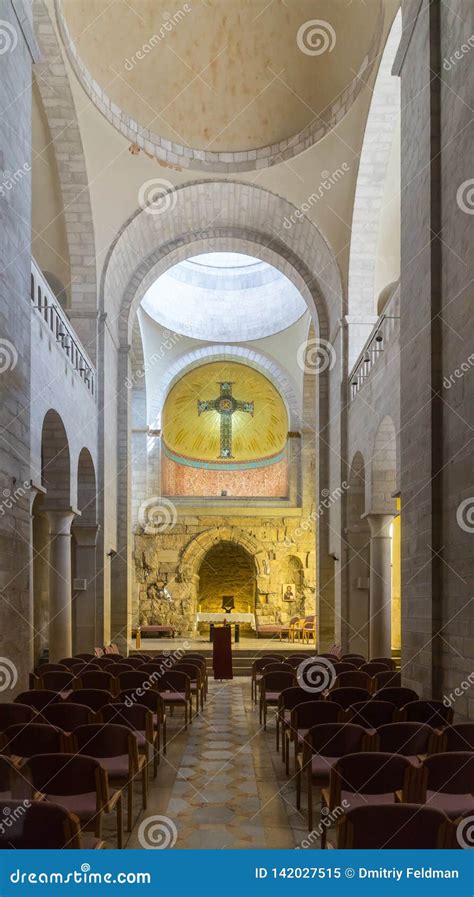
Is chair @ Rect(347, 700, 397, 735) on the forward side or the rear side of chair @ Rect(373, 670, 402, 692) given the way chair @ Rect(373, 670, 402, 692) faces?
on the rear side

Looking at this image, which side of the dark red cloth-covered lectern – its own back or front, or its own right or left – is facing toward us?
front

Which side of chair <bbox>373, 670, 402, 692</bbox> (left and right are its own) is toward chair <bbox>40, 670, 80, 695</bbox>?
left

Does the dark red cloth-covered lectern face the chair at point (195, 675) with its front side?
yes

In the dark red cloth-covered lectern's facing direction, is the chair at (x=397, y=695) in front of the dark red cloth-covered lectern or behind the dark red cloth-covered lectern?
in front

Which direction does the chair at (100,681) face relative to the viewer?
away from the camera

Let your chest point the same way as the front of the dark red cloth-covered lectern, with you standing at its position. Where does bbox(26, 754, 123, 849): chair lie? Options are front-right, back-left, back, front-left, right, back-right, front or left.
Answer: front

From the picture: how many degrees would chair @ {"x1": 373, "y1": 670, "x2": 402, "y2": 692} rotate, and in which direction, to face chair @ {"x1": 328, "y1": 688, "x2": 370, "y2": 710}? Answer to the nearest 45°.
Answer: approximately 180°

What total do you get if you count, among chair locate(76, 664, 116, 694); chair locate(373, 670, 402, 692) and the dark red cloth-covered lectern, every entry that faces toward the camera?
1

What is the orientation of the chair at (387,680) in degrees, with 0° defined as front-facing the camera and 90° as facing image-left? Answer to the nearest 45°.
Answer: approximately 180°

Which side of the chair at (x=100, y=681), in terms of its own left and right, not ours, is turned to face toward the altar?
front

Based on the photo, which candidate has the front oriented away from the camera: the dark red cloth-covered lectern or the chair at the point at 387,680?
the chair

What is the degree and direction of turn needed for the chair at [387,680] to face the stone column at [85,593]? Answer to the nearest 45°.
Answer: approximately 45° to its left

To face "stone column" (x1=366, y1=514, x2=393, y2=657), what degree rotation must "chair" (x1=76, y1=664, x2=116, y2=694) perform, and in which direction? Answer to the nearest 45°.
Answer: approximately 45° to its right

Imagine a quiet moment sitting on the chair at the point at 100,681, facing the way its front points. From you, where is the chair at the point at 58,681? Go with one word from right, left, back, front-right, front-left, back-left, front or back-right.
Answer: front-left
